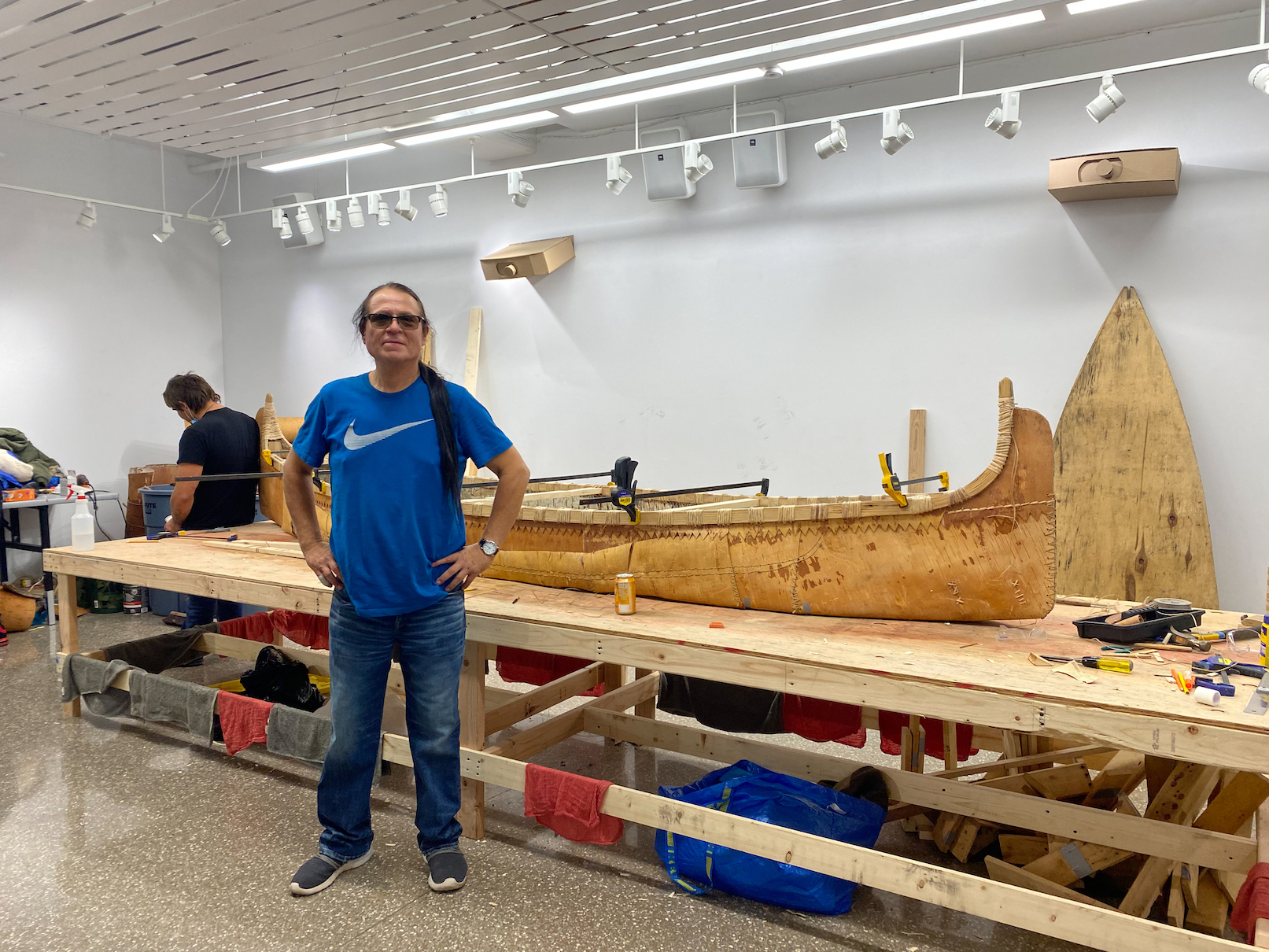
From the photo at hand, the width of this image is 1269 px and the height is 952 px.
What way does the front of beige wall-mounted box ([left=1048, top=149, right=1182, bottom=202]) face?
toward the camera

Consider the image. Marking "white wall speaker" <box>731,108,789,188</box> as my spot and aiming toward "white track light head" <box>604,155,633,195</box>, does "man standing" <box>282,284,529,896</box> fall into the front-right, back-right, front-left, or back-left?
front-left

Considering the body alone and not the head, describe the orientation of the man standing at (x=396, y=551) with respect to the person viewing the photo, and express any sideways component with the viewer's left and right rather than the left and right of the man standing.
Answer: facing the viewer

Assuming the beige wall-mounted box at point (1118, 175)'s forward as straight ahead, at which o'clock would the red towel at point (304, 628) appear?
The red towel is roughly at 2 o'clock from the beige wall-mounted box.

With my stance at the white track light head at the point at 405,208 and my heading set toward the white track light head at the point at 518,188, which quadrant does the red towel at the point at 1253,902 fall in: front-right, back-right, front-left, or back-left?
front-right

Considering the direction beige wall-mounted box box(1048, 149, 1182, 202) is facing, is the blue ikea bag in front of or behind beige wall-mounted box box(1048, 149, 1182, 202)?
in front

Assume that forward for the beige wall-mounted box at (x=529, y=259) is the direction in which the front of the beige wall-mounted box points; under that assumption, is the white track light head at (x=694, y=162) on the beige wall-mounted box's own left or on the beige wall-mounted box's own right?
on the beige wall-mounted box's own left

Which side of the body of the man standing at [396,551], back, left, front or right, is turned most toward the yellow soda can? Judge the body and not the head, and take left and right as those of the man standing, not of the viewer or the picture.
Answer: left

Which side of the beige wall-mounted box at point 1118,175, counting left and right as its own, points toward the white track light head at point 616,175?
right

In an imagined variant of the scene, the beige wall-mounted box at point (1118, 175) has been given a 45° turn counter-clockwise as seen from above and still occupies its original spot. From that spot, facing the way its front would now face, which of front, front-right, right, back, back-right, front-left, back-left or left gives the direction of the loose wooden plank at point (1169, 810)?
front-right

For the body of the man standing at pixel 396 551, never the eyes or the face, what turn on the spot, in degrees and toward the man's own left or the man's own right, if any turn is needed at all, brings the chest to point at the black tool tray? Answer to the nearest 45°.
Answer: approximately 90° to the man's own left

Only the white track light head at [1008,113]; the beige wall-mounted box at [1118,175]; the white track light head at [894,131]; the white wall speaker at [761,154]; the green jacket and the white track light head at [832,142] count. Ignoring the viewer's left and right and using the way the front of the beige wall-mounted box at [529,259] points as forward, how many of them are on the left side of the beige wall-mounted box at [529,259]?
5

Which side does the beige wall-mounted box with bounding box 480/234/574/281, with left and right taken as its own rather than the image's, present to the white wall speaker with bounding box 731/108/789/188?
left

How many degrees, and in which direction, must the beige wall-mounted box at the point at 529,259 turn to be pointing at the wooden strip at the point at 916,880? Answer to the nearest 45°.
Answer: approximately 45° to its left

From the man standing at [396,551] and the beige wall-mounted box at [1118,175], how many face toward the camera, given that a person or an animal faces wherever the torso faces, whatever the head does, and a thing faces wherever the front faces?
2

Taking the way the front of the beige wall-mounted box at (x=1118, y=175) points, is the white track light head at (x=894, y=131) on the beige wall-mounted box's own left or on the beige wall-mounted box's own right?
on the beige wall-mounted box's own right
